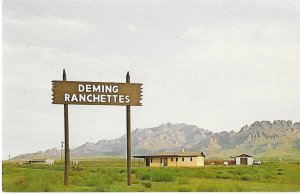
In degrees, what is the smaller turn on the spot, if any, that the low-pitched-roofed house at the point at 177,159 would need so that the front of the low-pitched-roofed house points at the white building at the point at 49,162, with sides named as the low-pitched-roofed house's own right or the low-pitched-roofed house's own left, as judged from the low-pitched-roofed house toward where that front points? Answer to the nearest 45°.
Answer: approximately 90° to the low-pitched-roofed house's own right

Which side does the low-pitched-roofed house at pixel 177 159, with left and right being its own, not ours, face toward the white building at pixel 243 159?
left

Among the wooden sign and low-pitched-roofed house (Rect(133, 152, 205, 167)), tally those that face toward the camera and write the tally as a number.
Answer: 2

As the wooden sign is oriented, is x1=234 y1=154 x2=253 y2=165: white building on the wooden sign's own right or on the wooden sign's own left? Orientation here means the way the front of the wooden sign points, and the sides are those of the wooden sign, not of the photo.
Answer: on the wooden sign's own left

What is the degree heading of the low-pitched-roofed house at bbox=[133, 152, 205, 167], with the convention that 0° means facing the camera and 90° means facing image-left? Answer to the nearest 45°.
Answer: approximately 0°

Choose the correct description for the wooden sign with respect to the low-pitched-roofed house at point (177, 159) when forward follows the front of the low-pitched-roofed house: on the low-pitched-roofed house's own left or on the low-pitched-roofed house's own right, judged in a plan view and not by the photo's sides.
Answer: on the low-pitched-roofed house's own right
